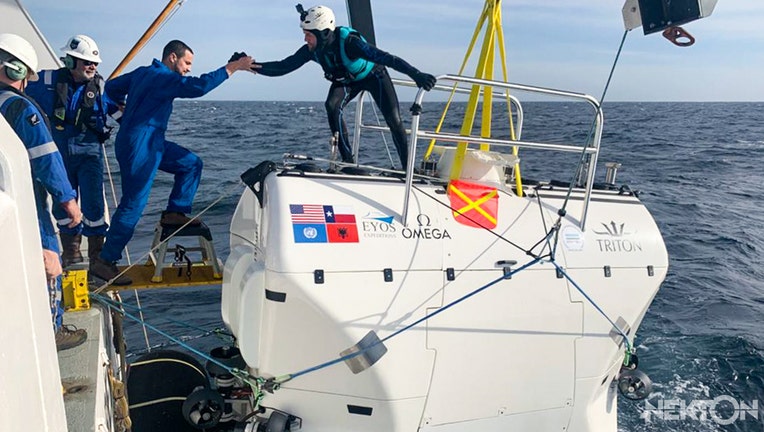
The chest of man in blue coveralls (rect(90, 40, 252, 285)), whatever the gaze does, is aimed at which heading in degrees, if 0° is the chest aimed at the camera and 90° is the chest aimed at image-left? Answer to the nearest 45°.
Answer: approximately 270°

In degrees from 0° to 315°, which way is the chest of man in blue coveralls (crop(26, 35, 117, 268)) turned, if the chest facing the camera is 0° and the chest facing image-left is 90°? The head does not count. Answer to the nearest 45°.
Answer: approximately 315°

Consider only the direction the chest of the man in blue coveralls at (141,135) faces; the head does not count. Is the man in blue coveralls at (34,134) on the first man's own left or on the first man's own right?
on the first man's own right

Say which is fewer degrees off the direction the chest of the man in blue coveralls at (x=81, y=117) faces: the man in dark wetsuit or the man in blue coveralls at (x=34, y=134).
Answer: the man in dark wetsuit

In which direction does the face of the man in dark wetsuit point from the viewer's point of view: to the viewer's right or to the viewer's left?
to the viewer's left

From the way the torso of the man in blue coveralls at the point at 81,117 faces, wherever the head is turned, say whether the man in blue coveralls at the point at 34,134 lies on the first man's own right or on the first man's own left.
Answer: on the first man's own right

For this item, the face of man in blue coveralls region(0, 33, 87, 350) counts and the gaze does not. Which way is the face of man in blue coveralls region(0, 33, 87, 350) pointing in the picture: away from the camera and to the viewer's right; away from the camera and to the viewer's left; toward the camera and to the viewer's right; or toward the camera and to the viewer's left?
away from the camera and to the viewer's right
